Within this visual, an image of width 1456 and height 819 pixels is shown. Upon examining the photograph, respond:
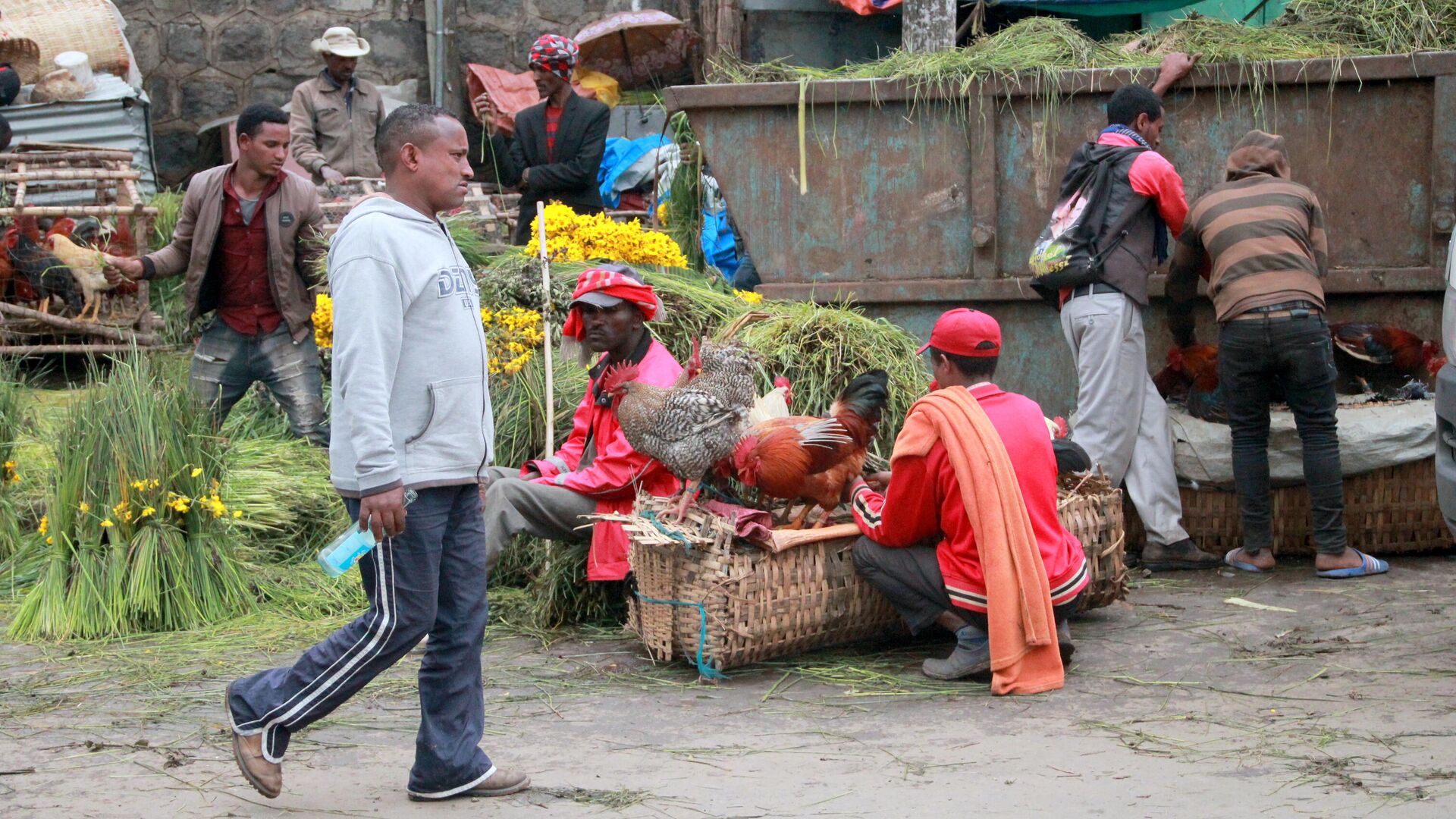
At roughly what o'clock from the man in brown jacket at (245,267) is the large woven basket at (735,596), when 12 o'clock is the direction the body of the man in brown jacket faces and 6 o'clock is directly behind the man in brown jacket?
The large woven basket is roughly at 11 o'clock from the man in brown jacket.

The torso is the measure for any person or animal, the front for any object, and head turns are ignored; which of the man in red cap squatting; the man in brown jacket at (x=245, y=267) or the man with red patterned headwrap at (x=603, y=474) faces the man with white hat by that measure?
the man in red cap squatting

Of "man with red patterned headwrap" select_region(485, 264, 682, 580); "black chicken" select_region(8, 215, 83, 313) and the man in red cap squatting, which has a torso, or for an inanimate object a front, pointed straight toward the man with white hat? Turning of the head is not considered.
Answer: the man in red cap squatting

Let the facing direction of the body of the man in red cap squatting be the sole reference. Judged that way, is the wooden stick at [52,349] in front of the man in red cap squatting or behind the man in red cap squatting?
in front

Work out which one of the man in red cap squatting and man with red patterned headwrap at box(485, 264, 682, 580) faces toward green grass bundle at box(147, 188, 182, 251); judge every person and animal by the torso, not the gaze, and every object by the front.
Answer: the man in red cap squatting

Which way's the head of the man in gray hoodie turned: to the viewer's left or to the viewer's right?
to the viewer's right

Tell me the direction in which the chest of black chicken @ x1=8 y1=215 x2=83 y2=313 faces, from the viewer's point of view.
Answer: to the viewer's left

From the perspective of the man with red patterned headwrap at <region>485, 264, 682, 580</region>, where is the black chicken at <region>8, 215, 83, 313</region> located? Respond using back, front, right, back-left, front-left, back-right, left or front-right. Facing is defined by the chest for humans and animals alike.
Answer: right

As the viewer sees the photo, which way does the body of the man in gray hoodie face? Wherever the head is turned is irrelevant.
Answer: to the viewer's right

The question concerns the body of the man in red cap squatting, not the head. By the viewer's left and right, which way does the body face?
facing away from the viewer and to the left of the viewer

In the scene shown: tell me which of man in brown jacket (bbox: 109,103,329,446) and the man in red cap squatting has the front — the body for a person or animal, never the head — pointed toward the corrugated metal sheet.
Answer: the man in red cap squatting

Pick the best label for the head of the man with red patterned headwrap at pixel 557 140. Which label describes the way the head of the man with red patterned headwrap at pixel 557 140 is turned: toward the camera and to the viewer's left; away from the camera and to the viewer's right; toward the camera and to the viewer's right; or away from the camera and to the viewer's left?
toward the camera and to the viewer's left

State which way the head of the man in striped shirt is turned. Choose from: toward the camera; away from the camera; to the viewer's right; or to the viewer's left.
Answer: away from the camera
